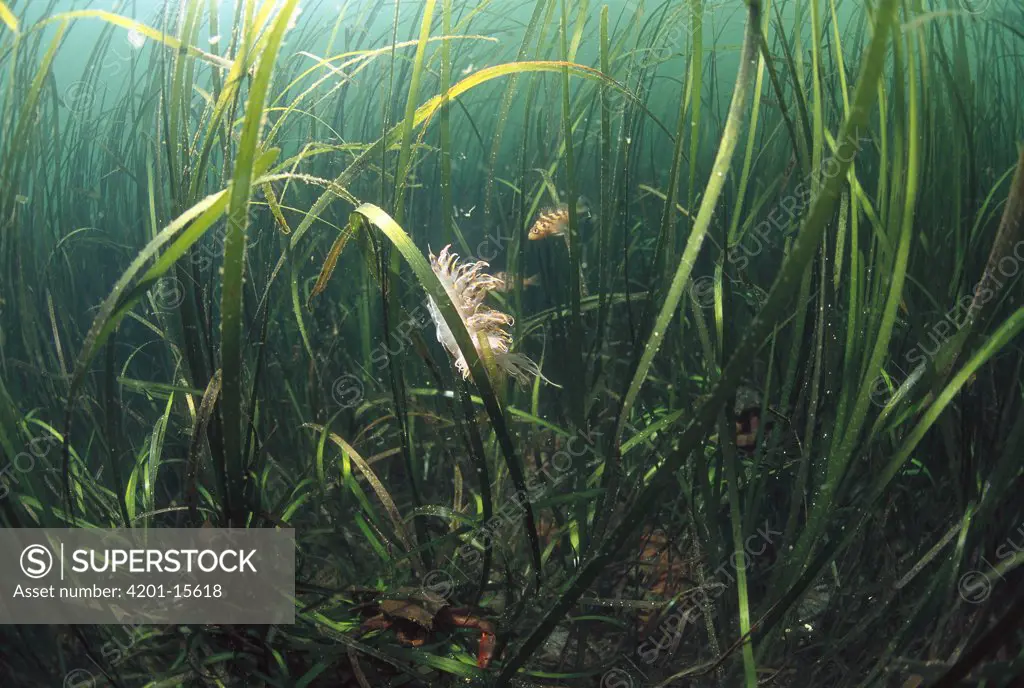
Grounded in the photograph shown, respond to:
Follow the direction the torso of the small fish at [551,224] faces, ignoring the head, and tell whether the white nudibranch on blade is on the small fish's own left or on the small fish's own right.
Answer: on the small fish's own left

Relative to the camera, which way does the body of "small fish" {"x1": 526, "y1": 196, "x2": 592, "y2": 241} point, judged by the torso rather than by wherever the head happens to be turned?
to the viewer's left
